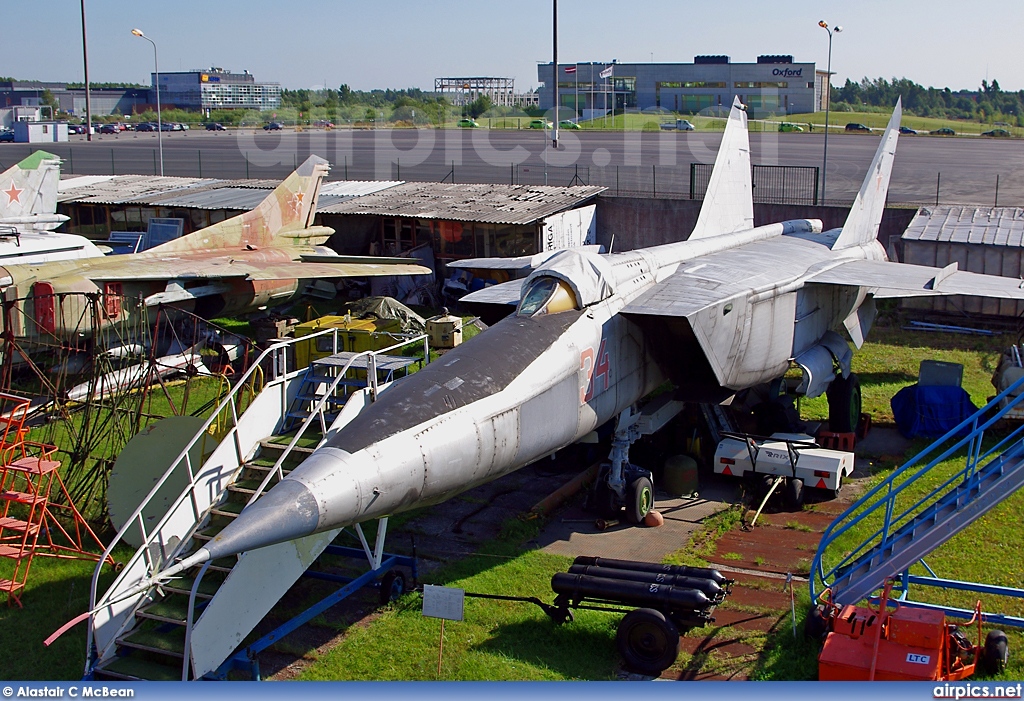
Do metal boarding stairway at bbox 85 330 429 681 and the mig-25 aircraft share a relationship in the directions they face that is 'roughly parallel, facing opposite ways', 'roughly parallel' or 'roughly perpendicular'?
roughly parallel

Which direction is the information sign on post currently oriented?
toward the camera

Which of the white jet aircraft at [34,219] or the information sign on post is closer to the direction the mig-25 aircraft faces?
the information sign on post

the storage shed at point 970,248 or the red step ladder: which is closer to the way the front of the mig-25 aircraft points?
the red step ladder

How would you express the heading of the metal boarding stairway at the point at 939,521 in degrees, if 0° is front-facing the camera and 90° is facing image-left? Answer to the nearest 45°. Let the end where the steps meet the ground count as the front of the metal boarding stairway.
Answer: approximately 90°

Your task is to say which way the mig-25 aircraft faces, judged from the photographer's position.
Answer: facing the viewer and to the left of the viewer

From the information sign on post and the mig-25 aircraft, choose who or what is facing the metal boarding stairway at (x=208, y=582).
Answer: the mig-25 aircraft

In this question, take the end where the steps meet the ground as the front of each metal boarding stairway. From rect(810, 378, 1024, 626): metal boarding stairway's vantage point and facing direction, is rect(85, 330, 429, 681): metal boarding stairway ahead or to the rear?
ahead

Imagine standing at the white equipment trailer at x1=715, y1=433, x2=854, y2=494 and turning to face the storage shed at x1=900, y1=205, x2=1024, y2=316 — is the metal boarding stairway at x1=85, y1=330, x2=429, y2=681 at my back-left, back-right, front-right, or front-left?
back-left
